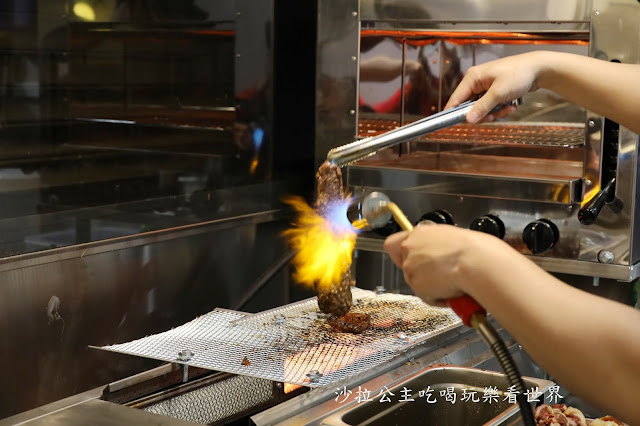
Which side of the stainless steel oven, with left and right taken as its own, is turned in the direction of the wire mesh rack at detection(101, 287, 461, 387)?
front

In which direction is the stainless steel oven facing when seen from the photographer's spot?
facing the viewer and to the left of the viewer

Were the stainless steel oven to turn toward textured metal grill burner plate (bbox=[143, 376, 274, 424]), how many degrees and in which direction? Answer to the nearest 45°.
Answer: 0° — it already faces it

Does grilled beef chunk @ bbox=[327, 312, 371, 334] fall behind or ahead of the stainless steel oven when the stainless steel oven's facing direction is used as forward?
ahead
